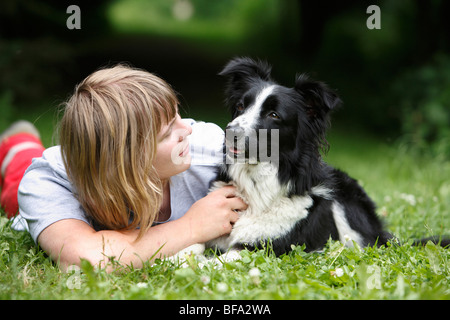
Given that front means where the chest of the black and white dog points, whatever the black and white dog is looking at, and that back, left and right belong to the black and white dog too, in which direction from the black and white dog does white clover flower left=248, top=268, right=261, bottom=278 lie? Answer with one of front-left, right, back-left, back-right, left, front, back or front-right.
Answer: front-left

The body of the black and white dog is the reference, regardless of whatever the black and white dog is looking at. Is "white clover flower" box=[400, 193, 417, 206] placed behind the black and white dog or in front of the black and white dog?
behind

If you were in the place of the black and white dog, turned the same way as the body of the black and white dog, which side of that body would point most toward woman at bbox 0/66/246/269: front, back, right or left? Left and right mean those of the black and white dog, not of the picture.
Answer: front

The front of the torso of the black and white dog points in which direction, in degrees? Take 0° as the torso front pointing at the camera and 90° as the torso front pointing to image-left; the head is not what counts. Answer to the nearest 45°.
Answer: approximately 45°
